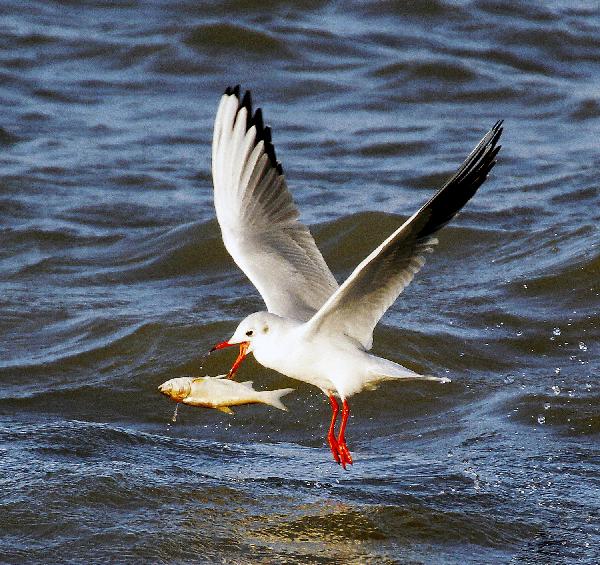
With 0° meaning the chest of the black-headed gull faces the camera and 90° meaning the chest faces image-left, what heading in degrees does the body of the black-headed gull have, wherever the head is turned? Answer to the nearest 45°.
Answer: approximately 90°
